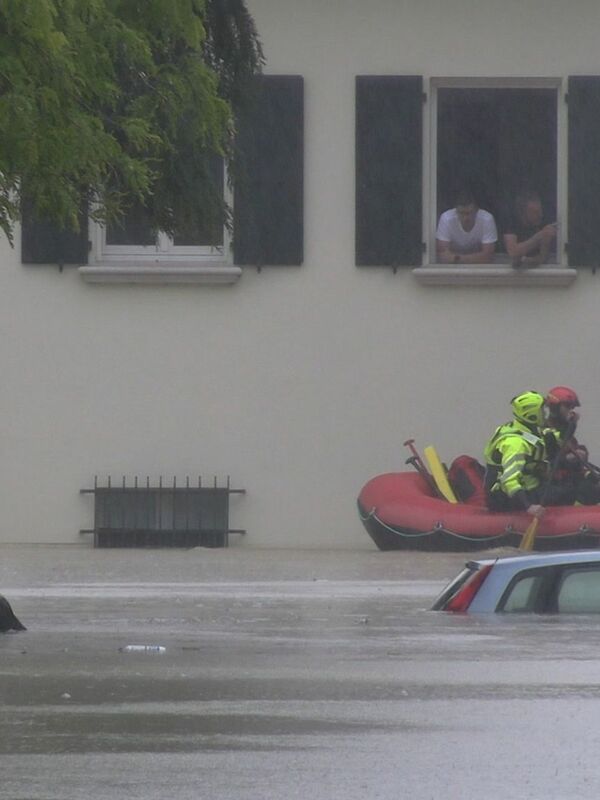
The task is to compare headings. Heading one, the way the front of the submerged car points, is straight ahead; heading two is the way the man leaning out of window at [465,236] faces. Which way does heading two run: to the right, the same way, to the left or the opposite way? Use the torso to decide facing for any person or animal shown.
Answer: to the right

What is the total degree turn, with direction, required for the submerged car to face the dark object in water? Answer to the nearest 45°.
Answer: approximately 180°

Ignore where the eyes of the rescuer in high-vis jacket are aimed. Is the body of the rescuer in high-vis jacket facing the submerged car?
no

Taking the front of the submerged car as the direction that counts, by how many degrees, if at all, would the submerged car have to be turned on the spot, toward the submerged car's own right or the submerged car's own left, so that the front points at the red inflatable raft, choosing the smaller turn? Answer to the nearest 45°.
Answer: approximately 90° to the submerged car's own left

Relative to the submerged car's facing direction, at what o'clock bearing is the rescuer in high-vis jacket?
The rescuer in high-vis jacket is roughly at 9 o'clock from the submerged car.

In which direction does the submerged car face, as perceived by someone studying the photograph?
facing to the right of the viewer

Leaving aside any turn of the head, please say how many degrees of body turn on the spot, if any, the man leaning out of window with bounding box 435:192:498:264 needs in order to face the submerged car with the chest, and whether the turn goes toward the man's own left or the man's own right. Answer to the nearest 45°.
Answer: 0° — they already face it

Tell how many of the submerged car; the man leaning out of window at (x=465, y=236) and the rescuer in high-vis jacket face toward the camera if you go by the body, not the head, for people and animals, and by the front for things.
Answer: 1

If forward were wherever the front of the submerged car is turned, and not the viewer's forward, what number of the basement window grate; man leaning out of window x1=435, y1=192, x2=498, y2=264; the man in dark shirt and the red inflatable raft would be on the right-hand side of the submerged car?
0

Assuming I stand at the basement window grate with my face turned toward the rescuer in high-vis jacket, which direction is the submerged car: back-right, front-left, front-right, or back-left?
front-right

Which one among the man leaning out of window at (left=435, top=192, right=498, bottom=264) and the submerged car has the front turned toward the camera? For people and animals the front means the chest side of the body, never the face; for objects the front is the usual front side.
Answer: the man leaning out of window

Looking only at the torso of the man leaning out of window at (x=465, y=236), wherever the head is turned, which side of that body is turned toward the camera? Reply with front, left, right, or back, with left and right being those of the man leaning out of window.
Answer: front
